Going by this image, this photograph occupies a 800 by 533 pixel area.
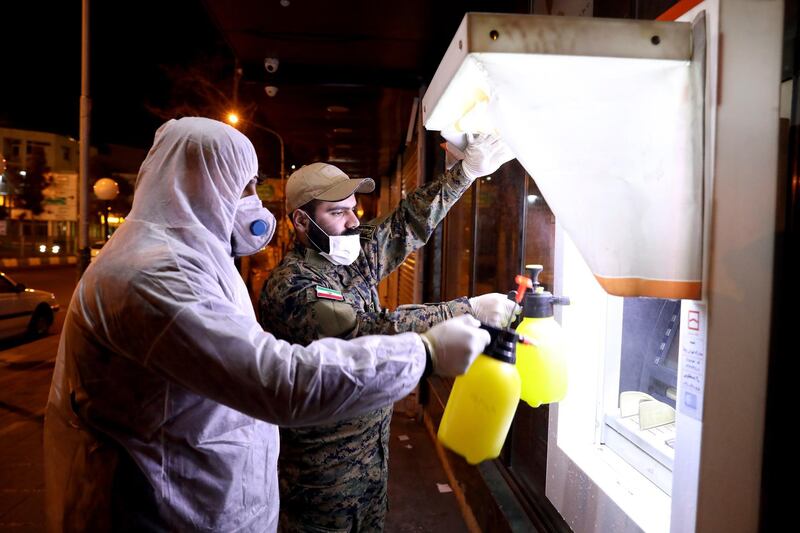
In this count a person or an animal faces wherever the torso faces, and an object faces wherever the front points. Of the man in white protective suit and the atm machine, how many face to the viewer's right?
1

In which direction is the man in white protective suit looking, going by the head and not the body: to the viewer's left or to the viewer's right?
to the viewer's right

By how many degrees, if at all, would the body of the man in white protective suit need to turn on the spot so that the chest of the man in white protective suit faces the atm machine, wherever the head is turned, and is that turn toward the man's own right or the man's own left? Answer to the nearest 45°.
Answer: approximately 45° to the man's own right

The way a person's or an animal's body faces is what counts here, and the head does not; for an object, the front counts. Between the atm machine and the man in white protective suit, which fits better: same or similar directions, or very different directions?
very different directions

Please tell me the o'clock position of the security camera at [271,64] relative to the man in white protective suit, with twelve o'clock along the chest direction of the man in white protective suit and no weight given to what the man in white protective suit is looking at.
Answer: The security camera is roughly at 9 o'clock from the man in white protective suit.

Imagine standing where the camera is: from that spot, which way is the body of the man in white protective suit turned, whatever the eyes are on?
to the viewer's right

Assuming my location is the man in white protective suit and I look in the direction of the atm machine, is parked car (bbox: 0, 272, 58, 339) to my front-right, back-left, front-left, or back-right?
back-left

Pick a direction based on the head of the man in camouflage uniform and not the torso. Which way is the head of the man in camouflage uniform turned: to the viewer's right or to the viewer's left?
to the viewer's right

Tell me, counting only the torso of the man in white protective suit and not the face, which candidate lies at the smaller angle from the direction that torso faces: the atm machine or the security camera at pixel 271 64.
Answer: the atm machine

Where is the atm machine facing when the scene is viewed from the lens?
facing the viewer and to the left of the viewer

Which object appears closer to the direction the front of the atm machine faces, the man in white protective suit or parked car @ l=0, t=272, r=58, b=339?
the man in white protective suit

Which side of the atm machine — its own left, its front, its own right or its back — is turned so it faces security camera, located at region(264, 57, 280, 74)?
right
